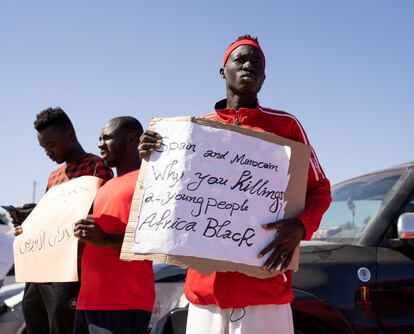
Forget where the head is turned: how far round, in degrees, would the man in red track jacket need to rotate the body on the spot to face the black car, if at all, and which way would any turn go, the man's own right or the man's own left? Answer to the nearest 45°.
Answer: approximately 135° to the man's own left

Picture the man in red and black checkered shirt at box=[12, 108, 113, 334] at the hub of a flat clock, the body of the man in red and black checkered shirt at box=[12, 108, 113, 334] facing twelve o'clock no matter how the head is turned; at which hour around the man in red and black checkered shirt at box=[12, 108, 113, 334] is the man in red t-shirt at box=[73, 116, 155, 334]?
the man in red t-shirt at box=[73, 116, 155, 334] is roughly at 10 o'clock from the man in red and black checkered shirt at box=[12, 108, 113, 334].

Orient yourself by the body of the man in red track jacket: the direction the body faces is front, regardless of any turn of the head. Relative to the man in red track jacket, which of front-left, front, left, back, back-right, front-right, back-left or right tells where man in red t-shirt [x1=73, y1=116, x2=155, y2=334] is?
back-right

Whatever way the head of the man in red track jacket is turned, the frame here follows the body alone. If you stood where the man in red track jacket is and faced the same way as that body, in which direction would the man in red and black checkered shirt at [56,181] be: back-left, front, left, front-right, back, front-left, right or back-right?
back-right

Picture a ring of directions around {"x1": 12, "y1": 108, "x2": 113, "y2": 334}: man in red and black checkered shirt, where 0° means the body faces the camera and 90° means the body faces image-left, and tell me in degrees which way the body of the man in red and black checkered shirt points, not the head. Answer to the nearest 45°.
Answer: approximately 45°

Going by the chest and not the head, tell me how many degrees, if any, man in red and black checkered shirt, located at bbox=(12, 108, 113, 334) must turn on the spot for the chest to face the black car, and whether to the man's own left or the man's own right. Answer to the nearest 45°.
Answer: approximately 135° to the man's own left

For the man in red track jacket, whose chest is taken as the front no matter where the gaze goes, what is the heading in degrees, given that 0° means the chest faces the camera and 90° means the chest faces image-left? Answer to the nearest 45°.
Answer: approximately 0°

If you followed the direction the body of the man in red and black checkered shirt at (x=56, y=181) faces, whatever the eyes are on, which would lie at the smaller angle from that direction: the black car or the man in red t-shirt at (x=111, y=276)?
the man in red t-shirt

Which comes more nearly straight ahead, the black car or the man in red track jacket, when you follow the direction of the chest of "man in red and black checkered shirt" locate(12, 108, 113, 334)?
the man in red track jacket

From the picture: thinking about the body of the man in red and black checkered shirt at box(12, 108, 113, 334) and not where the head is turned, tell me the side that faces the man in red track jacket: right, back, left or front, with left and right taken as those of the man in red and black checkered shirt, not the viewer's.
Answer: left
